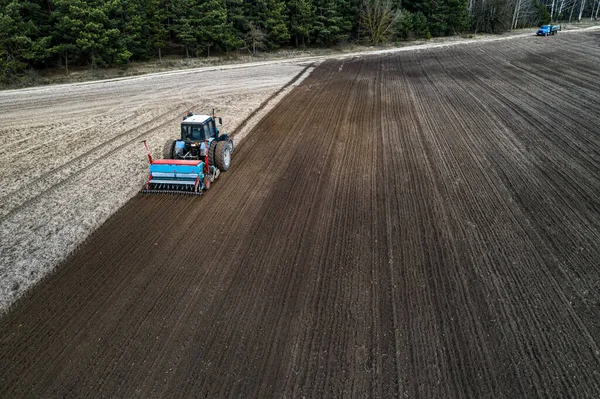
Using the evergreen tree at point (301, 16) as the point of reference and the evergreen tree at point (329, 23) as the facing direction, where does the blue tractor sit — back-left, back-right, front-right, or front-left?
back-right

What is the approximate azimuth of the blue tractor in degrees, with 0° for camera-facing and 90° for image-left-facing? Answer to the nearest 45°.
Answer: approximately 225°
